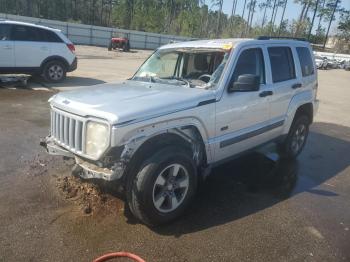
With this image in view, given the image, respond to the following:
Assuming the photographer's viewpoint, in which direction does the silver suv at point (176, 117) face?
facing the viewer and to the left of the viewer

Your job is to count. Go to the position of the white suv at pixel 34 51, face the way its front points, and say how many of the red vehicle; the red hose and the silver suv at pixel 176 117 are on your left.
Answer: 2

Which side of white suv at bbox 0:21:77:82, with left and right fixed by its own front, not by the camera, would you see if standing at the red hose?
left

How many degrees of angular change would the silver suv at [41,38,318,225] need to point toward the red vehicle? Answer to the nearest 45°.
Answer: approximately 135° to its right

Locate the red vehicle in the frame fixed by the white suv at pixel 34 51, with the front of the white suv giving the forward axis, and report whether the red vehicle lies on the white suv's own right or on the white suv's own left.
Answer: on the white suv's own right

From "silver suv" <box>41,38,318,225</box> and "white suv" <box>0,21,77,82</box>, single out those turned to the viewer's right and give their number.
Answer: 0

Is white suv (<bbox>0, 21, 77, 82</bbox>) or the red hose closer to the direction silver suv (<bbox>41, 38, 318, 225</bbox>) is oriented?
the red hose

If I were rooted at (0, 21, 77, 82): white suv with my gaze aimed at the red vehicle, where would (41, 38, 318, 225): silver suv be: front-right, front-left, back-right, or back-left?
back-right

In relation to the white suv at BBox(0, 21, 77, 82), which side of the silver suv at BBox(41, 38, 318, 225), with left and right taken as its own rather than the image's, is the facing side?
right

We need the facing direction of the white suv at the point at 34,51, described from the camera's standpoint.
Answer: facing to the left of the viewer
